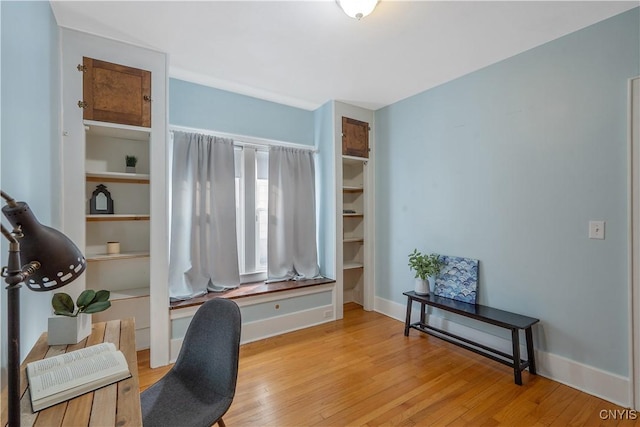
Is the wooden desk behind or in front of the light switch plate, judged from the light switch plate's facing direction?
in front

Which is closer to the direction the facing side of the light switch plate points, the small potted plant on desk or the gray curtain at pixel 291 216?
the small potted plant on desk
